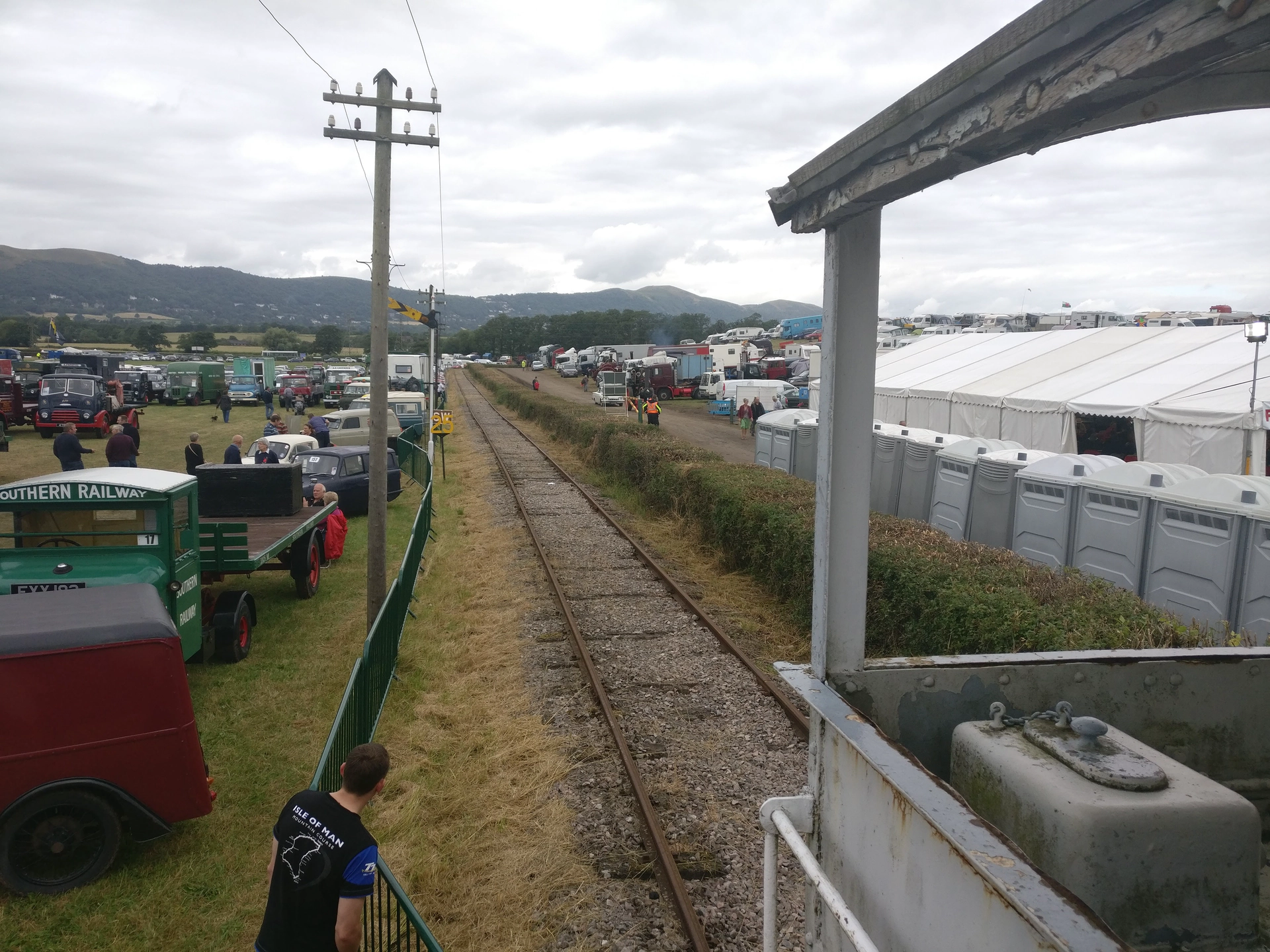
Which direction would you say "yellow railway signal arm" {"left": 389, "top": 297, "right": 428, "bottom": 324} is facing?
toward the camera

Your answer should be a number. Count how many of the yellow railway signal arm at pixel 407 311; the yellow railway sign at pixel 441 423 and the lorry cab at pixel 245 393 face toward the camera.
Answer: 3

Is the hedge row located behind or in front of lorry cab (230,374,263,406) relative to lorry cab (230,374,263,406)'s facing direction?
in front

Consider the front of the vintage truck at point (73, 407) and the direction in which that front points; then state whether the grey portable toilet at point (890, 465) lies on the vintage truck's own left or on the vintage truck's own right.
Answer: on the vintage truck's own left

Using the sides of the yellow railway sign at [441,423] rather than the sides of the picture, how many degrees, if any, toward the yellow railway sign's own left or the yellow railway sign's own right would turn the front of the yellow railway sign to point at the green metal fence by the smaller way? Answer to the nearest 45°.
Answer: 0° — it already faces it

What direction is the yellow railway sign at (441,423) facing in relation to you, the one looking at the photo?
facing the viewer

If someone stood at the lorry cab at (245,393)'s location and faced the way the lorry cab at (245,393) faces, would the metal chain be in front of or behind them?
in front

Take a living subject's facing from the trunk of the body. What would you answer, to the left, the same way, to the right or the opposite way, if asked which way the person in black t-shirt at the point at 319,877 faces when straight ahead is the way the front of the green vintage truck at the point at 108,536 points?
the opposite way

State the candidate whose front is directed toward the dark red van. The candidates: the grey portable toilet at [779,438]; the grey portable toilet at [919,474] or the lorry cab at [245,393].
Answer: the lorry cab
